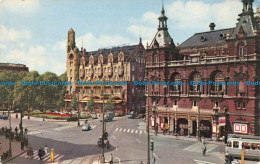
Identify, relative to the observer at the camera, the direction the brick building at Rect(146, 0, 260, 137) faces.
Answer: facing the viewer and to the left of the viewer

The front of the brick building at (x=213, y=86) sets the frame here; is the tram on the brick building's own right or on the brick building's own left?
on the brick building's own left
